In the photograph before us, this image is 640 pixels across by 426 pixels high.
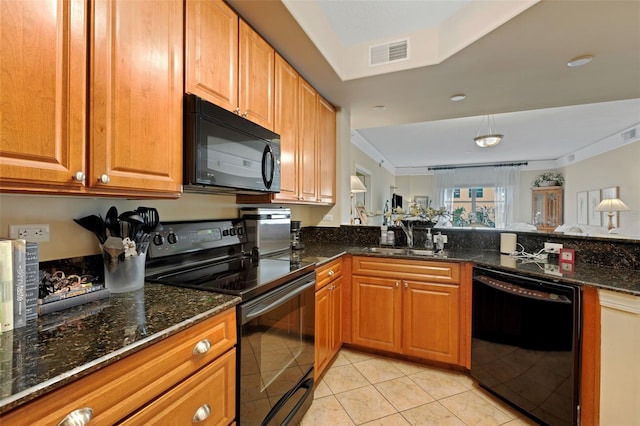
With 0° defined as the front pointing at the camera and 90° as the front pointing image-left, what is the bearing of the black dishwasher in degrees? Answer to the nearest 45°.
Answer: approximately 45°

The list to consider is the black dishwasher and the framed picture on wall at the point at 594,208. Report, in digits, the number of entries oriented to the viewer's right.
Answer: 0

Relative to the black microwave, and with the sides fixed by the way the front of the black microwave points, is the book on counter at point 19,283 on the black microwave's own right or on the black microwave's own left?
on the black microwave's own right

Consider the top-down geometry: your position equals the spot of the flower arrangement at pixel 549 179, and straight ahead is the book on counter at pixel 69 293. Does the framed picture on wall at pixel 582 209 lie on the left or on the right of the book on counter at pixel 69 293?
left

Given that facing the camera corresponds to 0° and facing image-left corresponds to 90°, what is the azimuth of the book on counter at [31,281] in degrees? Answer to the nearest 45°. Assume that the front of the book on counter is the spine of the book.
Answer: approximately 315°

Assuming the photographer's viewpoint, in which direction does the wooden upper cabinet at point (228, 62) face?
facing the viewer and to the right of the viewer

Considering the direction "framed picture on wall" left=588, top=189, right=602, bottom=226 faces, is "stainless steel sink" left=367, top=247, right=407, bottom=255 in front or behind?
in front

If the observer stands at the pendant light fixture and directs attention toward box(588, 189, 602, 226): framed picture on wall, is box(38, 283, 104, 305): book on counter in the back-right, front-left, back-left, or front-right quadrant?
back-right

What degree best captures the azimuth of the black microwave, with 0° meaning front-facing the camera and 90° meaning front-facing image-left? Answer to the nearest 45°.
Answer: approximately 315°

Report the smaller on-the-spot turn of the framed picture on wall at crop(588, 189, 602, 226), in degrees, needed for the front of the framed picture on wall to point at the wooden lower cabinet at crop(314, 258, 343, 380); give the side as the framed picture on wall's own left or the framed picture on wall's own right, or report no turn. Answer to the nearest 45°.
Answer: approximately 45° to the framed picture on wall's own left

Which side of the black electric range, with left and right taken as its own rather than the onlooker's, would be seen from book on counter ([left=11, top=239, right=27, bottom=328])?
right

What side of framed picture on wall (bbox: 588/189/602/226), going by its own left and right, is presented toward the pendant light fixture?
front

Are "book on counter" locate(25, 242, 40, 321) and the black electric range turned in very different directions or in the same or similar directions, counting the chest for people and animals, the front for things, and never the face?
same or similar directions

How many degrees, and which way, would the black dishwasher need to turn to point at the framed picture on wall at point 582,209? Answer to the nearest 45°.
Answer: approximately 135° to its right
